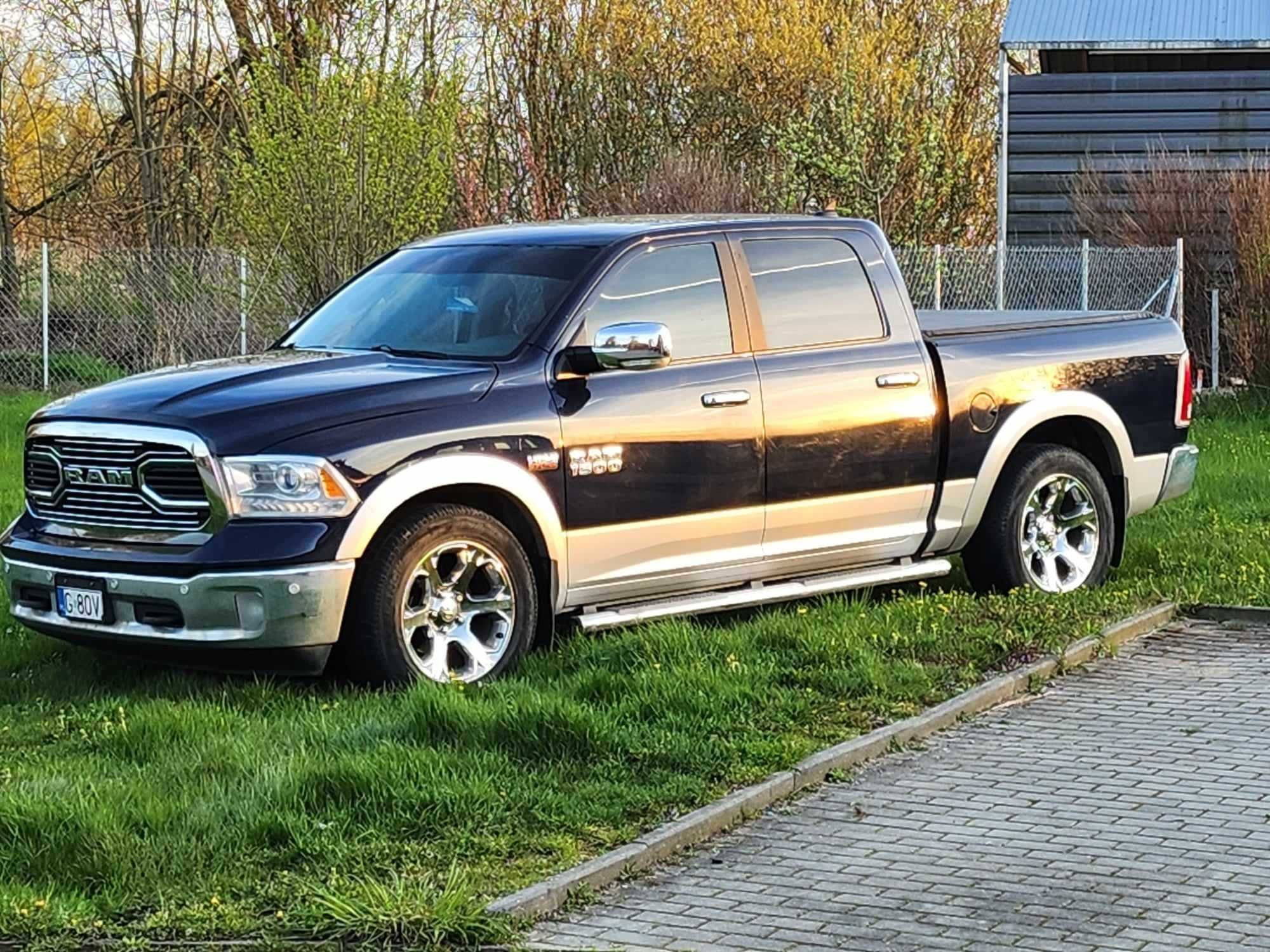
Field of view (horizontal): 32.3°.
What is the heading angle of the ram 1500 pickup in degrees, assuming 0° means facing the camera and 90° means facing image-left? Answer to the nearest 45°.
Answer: approximately 45°

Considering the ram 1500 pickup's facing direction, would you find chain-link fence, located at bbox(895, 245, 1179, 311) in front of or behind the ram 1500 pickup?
behind

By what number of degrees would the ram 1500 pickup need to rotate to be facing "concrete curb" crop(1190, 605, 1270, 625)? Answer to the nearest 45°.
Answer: approximately 135° to its left

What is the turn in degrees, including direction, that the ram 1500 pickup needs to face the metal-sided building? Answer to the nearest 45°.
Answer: approximately 135° to its right

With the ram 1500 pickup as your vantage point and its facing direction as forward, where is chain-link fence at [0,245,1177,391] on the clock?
The chain-link fence is roughly at 4 o'clock from the ram 1500 pickup.
